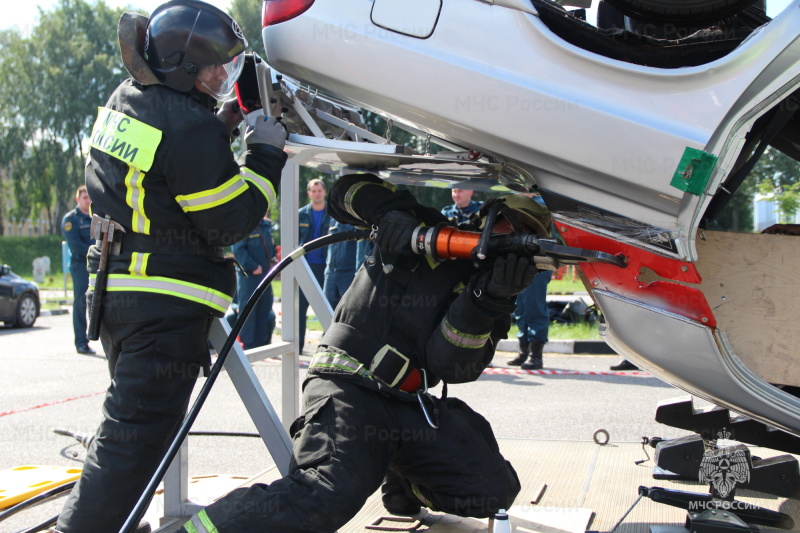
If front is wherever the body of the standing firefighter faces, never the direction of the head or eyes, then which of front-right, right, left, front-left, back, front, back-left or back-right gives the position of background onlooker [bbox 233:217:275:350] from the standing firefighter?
front-left

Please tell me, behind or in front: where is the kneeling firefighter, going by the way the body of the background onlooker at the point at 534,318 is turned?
in front

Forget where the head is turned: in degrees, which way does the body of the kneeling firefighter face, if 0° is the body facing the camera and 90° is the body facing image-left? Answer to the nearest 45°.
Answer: approximately 315°

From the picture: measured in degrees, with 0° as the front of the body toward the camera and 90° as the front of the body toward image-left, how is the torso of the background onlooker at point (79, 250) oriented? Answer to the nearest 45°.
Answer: approximately 315°

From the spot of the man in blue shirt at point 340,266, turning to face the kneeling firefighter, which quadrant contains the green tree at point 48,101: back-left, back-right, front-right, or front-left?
back-right

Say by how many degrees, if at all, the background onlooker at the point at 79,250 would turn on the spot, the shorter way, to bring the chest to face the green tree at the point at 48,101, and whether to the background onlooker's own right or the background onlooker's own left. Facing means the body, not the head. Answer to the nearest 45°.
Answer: approximately 135° to the background onlooker's own left

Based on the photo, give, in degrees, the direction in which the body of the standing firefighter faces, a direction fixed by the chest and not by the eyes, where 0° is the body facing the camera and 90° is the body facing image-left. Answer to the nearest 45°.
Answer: approximately 225°

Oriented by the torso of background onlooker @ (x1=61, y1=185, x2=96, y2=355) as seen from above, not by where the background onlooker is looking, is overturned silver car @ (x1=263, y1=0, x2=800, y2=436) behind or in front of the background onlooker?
in front

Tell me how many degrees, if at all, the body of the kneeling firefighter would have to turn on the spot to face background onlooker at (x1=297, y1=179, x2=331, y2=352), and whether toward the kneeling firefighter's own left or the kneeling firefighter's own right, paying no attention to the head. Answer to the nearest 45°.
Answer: approximately 135° to the kneeling firefighter's own left

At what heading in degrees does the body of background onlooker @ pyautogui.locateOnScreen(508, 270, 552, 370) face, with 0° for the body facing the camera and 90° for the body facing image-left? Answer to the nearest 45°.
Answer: approximately 45°

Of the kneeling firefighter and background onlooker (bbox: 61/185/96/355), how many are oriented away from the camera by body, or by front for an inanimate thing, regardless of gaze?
0

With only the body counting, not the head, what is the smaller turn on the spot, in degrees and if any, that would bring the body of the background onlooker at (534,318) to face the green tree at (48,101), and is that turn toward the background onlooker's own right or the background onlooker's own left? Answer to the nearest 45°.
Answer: approximately 90° to the background onlooker's own right
